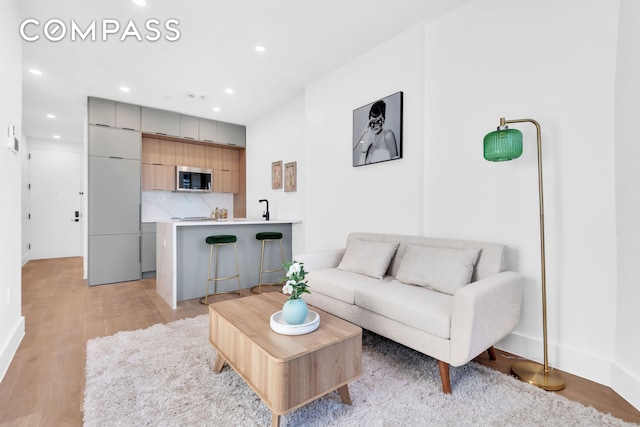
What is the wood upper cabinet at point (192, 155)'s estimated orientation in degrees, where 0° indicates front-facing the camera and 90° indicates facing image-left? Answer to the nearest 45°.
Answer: approximately 0°

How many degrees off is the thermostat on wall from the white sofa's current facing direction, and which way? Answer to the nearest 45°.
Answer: approximately 45° to its right

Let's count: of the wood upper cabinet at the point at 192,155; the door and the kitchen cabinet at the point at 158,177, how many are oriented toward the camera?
3

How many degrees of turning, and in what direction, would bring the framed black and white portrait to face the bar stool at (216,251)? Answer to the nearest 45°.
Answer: approximately 45° to its right

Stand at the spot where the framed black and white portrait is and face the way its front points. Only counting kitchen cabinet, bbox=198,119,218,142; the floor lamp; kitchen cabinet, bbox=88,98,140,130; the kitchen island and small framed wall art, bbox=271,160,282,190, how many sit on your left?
1

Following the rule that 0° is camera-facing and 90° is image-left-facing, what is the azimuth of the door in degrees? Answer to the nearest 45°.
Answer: approximately 0°

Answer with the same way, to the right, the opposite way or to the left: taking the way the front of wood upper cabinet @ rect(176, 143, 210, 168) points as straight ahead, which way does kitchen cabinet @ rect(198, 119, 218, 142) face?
the same way

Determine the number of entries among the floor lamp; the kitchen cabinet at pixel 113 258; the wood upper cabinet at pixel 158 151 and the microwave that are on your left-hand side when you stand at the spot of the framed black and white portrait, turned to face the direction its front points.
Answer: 1

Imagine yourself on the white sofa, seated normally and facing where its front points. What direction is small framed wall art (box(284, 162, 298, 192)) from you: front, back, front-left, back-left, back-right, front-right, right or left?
right

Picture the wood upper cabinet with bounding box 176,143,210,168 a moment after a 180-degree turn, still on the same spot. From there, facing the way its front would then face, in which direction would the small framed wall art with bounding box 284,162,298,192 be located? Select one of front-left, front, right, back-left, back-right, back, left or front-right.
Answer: back-right

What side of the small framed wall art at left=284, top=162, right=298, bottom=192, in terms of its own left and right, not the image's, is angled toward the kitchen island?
front

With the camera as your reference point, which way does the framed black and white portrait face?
facing the viewer and to the left of the viewer

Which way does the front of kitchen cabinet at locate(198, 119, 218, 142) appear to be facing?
toward the camera

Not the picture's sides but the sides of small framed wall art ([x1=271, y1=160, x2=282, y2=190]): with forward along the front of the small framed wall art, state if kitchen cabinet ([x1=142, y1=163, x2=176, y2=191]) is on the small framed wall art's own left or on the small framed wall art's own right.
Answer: on the small framed wall art's own right

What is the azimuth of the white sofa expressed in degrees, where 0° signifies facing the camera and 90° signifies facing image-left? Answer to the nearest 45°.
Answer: approximately 45°

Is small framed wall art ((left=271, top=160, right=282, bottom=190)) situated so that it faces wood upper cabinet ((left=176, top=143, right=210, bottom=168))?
no

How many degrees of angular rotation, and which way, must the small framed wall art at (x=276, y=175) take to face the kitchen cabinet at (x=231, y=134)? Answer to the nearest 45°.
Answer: approximately 90° to its right
